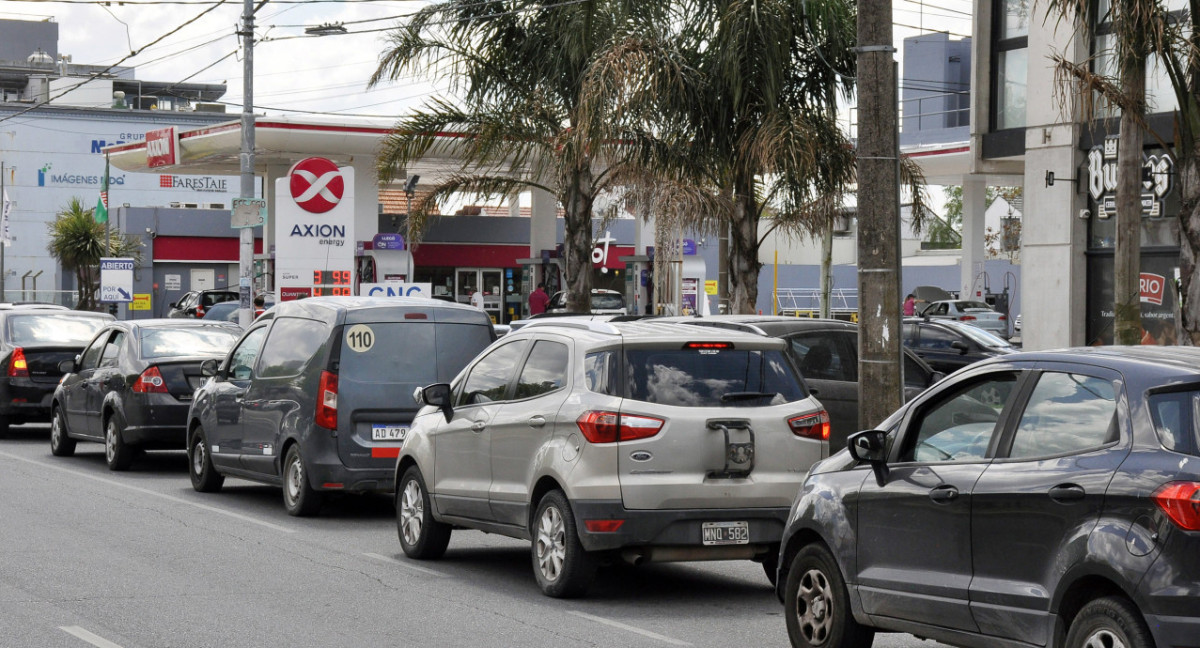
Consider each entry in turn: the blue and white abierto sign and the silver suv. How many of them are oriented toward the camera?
1

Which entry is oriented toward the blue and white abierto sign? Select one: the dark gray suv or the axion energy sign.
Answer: the dark gray suv

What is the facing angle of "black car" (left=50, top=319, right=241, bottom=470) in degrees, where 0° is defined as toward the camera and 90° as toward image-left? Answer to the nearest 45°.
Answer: approximately 135°

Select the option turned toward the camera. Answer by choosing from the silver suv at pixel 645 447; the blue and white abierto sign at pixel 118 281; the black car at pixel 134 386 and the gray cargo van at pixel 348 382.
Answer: the blue and white abierto sign

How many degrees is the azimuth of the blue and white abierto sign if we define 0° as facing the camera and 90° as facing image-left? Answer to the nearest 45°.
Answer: approximately 0°

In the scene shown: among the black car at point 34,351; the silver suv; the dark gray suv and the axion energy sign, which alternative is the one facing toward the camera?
the axion energy sign

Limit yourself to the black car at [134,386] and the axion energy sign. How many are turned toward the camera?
1

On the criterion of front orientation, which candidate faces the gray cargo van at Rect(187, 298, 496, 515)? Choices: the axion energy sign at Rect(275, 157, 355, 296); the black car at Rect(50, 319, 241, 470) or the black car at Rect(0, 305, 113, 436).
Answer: the axion energy sign

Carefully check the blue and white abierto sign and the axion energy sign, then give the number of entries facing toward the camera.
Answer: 2

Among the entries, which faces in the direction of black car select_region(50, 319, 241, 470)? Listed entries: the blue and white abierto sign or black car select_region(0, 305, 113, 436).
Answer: the blue and white abierto sign
